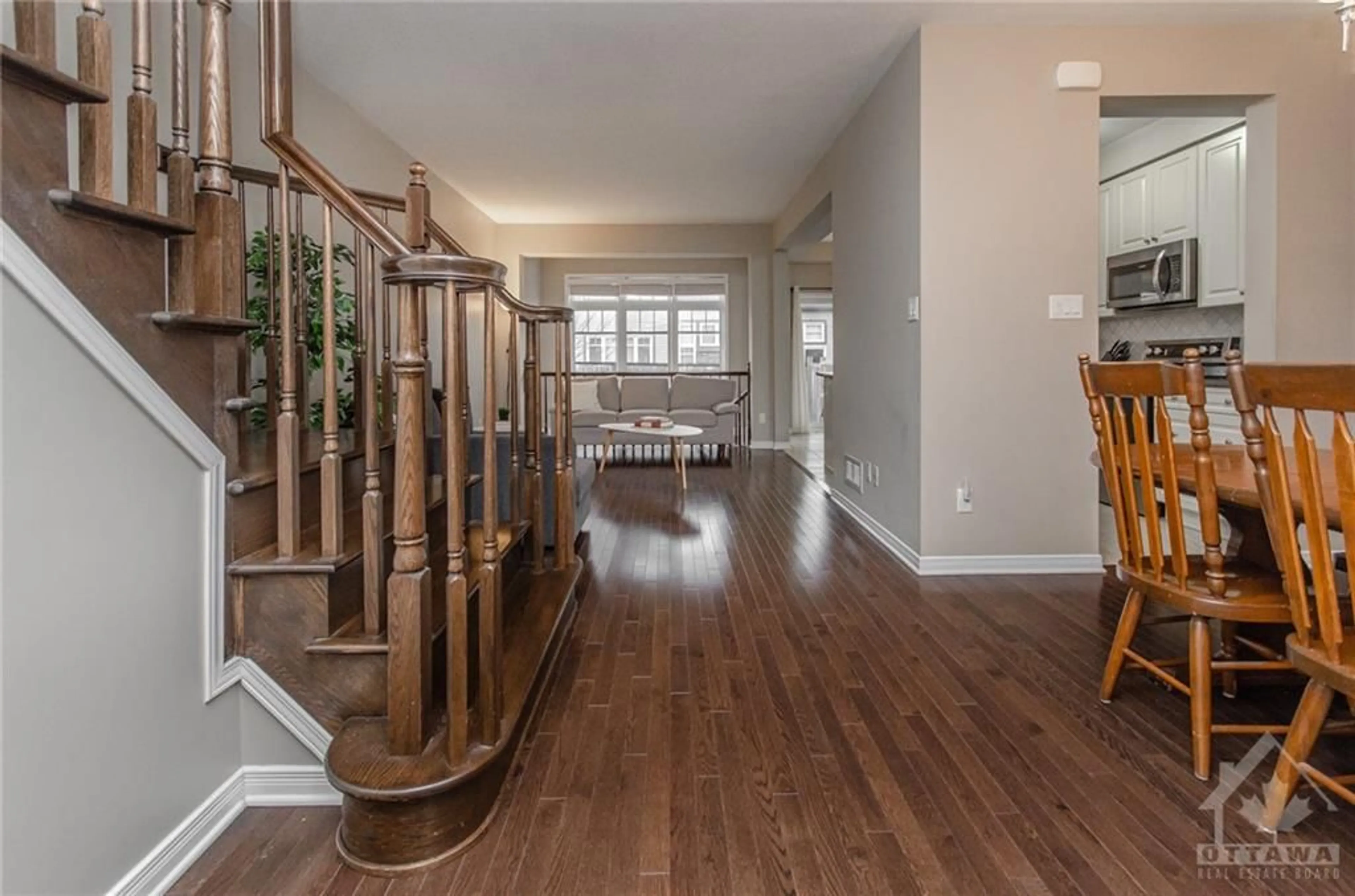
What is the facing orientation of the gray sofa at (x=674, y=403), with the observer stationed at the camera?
facing the viewer

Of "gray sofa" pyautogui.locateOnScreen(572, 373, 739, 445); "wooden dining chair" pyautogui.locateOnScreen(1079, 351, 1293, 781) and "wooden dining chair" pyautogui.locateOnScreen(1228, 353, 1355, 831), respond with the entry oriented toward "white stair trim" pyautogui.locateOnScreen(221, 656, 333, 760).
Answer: the gray sofa

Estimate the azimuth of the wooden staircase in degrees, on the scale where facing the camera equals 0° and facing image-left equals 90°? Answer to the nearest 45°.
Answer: approximately 315°

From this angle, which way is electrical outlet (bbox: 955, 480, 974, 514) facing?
toward the camera

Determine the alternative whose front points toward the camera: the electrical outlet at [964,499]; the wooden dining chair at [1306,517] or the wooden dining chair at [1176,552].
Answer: the electrical outlet

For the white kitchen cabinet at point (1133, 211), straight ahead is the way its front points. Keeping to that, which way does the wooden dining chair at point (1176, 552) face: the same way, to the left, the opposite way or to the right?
the opposite way

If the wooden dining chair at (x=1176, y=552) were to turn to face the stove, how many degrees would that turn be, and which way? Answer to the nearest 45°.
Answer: approximately 45° to its left

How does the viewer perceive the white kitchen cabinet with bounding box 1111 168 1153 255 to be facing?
facing the viewer and to the left of the viewer

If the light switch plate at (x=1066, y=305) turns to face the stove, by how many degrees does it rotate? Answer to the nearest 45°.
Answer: approximately 180°

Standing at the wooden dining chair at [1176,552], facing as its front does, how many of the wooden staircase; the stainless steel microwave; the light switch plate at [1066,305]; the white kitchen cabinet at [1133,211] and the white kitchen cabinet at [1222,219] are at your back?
1

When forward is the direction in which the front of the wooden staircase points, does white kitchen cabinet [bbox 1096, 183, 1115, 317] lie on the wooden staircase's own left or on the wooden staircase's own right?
on the wooden staircase's own left

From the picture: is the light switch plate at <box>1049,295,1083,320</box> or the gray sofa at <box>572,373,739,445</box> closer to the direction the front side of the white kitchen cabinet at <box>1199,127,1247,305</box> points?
the light switch plate

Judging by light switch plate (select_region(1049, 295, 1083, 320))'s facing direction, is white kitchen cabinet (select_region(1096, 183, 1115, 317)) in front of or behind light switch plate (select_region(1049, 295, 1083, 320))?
behind

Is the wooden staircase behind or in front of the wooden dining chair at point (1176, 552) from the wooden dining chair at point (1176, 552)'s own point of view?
behind

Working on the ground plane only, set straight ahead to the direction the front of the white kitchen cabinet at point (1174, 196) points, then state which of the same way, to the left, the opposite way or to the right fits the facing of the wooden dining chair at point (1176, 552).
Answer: the opposite way
